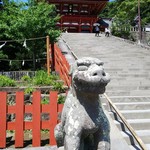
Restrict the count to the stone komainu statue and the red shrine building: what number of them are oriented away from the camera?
0

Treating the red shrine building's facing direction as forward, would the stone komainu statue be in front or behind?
in front

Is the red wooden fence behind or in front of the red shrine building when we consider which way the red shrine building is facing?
in front

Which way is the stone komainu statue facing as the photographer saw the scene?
facing the viewer and to the right of the viewer

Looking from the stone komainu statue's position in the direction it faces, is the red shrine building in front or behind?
behind

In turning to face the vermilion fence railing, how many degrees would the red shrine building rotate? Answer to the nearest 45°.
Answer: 0° — it already faces it

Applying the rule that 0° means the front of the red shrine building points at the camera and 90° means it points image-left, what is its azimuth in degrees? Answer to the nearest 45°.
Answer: approximately 0°

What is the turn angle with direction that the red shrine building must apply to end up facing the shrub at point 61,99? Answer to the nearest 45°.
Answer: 0° — it already faces it

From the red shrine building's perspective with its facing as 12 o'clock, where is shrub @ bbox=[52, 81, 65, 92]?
The shrub is roughly at 12 o'clock from the red shrine building.
